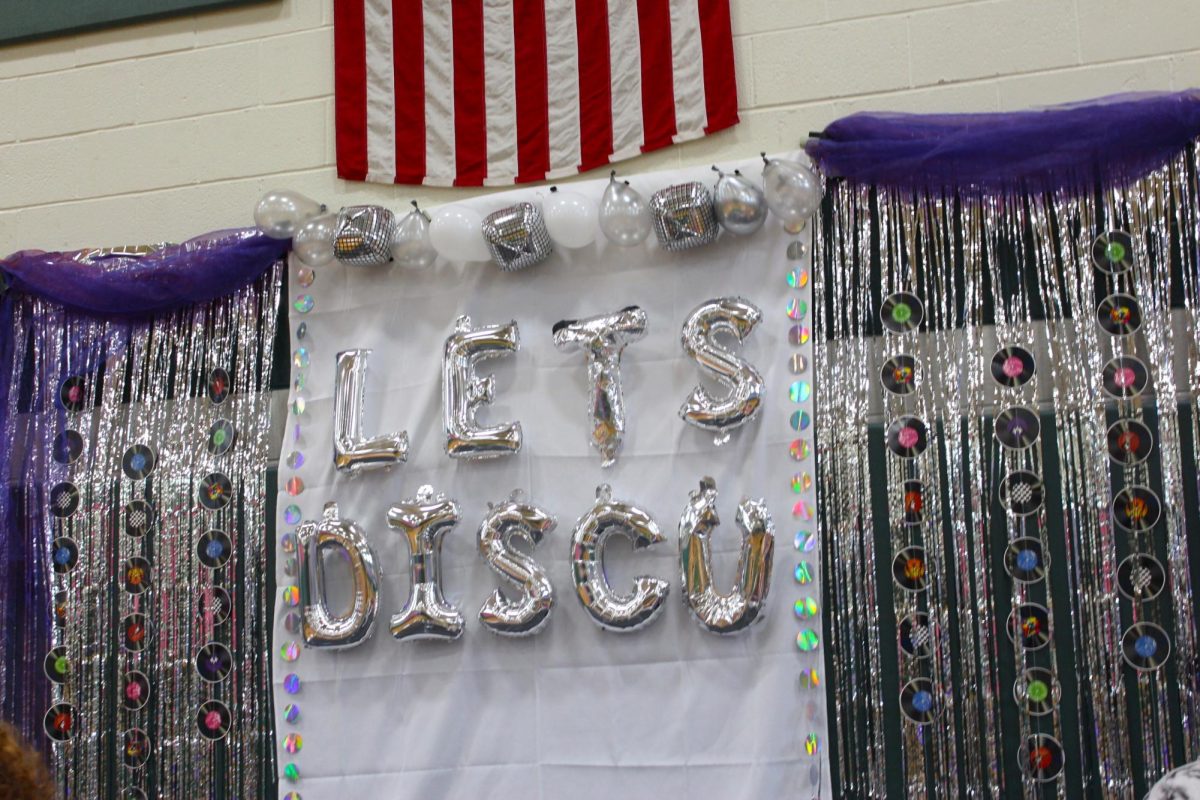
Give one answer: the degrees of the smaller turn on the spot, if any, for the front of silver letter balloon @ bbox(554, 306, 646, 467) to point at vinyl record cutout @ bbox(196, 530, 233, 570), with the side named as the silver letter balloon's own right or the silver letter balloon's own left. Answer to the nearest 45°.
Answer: approximately 90° to the silver letter balloon's own right

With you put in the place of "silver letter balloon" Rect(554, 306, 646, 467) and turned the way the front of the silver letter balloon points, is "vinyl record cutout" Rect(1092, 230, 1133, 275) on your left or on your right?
on your left

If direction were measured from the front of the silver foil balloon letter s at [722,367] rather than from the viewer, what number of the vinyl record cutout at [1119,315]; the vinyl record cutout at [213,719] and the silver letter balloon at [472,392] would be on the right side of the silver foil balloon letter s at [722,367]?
2

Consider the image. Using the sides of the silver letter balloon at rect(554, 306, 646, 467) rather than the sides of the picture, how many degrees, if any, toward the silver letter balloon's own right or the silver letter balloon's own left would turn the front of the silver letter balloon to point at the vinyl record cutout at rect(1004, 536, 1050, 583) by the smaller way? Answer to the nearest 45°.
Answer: approximately 90° to the silver letter balloon's own left

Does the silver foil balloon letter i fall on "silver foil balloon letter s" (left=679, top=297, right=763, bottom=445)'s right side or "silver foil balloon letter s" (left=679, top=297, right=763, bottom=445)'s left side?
on its right

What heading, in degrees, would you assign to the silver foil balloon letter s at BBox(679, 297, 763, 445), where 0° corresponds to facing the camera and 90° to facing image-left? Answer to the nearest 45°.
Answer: approximately 0°

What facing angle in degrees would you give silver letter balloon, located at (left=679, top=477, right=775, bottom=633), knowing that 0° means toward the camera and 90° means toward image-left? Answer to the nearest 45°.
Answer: approximately 0°

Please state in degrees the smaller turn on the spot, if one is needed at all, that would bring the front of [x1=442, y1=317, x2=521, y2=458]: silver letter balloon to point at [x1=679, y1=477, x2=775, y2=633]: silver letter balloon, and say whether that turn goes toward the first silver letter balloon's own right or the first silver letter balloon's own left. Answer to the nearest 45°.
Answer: approximately 45° to the first silver letter balloon's own left
